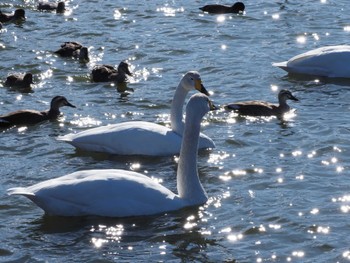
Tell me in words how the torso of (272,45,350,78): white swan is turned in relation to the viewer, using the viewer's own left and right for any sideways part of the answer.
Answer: facing to the right of the viewer

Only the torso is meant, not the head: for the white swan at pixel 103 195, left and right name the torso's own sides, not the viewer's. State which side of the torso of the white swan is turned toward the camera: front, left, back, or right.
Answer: right

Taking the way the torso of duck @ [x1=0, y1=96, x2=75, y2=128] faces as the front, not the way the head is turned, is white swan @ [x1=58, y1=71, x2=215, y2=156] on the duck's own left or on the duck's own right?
on the duck's own right

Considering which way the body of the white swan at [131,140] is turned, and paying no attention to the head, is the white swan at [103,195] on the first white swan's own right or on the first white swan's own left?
on the first white swan's own right

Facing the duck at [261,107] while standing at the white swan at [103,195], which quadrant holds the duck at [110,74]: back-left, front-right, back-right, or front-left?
front-left

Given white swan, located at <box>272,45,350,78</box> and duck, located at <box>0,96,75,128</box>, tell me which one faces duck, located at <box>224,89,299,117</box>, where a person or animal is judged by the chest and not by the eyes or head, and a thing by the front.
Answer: duck, located at <box>0,96,75,128</box>

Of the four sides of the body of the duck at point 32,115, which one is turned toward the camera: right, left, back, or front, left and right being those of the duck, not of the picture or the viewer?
right

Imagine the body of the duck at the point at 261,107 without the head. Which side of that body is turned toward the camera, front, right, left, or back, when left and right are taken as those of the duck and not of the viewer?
right

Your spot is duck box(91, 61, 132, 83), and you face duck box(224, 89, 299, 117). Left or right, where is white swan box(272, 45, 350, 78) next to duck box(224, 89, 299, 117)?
left

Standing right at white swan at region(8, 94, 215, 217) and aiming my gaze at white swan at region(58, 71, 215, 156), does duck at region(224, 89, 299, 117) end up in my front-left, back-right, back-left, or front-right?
front-right

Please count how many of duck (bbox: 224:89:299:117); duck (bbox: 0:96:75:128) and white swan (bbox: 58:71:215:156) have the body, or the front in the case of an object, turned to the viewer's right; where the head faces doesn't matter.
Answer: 3

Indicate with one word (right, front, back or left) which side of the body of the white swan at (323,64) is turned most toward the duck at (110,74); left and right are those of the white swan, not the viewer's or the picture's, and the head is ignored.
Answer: back

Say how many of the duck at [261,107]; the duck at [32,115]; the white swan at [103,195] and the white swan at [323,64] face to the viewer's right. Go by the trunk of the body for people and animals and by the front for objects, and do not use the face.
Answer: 4
